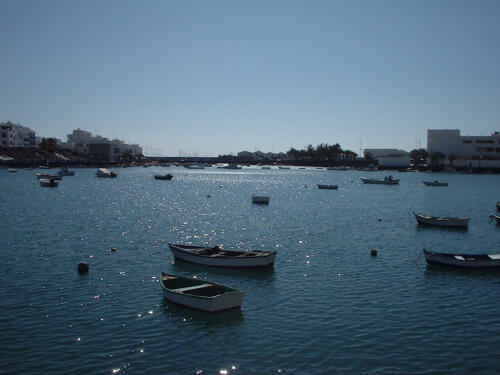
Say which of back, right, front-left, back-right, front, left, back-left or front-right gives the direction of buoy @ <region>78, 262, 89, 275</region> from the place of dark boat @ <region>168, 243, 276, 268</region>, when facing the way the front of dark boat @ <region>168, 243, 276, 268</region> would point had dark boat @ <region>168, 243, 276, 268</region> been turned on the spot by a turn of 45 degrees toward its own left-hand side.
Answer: front-right

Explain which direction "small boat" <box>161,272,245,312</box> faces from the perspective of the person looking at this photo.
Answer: facing away from the viewer and to the left of the viewer

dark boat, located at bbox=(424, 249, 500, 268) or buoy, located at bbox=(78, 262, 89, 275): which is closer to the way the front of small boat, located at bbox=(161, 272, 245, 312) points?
the buoy

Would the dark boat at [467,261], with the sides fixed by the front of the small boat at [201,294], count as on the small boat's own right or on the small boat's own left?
on the small boat's own right

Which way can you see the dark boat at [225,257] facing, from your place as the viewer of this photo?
facing to the left of the viewer

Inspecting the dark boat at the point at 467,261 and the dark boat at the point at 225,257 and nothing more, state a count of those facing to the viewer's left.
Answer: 2

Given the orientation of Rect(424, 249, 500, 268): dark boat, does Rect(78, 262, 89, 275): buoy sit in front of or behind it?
in front

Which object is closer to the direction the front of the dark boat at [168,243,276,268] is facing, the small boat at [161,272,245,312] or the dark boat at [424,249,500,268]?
the small boat

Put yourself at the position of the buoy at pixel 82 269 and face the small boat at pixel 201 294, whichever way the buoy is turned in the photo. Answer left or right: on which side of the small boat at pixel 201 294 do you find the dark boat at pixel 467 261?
left

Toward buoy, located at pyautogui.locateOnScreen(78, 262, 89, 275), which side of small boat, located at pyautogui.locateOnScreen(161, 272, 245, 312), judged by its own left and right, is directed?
front

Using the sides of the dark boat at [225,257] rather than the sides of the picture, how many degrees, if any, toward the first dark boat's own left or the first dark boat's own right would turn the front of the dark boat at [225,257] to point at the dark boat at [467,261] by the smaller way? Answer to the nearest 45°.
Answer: approximately 180°

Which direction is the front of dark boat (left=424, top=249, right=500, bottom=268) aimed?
to the viewer's left
